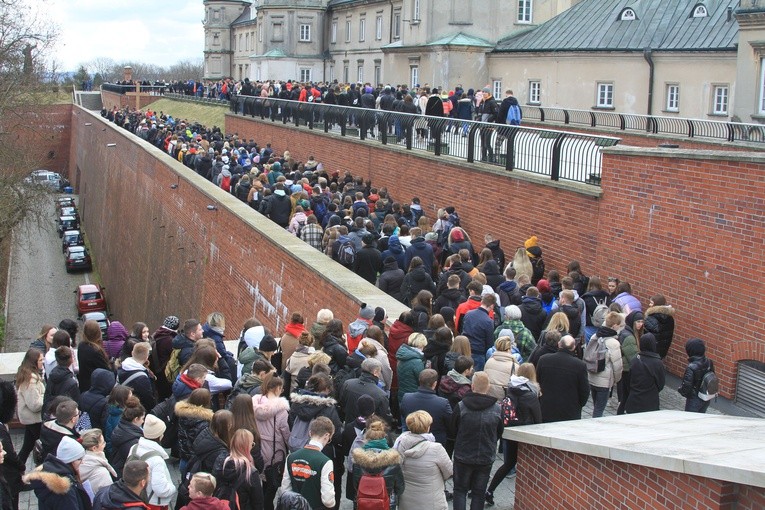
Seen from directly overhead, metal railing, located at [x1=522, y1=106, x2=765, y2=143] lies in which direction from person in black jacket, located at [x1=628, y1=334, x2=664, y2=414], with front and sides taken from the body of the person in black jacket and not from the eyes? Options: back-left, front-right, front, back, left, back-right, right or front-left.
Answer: front

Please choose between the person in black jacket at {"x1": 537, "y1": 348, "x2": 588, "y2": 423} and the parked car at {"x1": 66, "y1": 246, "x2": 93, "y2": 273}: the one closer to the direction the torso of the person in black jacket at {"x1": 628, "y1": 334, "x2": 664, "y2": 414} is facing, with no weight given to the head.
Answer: the parked car

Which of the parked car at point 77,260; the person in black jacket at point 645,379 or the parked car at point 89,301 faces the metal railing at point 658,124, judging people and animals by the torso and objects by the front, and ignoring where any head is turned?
the person in black jacket

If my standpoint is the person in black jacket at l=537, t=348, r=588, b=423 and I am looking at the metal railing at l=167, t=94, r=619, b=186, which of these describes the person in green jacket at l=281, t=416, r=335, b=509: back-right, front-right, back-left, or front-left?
back-left

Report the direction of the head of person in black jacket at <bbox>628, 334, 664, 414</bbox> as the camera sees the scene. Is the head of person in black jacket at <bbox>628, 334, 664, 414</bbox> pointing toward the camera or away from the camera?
away from the camera

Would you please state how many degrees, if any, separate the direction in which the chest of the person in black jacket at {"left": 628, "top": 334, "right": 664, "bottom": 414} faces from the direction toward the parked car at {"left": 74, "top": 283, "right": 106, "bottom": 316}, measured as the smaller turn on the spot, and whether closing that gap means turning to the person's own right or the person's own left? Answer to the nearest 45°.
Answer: approximately 45° to the person's own left

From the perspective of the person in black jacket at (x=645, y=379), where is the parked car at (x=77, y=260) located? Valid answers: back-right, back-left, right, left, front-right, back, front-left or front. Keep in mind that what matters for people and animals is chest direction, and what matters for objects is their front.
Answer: front-left

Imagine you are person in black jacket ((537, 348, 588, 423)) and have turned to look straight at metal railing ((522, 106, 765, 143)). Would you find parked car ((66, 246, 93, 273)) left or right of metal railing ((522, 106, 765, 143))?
left

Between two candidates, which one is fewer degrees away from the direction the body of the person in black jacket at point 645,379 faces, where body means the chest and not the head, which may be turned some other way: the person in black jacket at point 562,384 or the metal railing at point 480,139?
the metal railing

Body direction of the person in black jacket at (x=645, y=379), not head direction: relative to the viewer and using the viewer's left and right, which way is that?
facing away from the viewer

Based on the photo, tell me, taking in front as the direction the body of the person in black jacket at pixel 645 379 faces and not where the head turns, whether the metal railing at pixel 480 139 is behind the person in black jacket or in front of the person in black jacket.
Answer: in front
